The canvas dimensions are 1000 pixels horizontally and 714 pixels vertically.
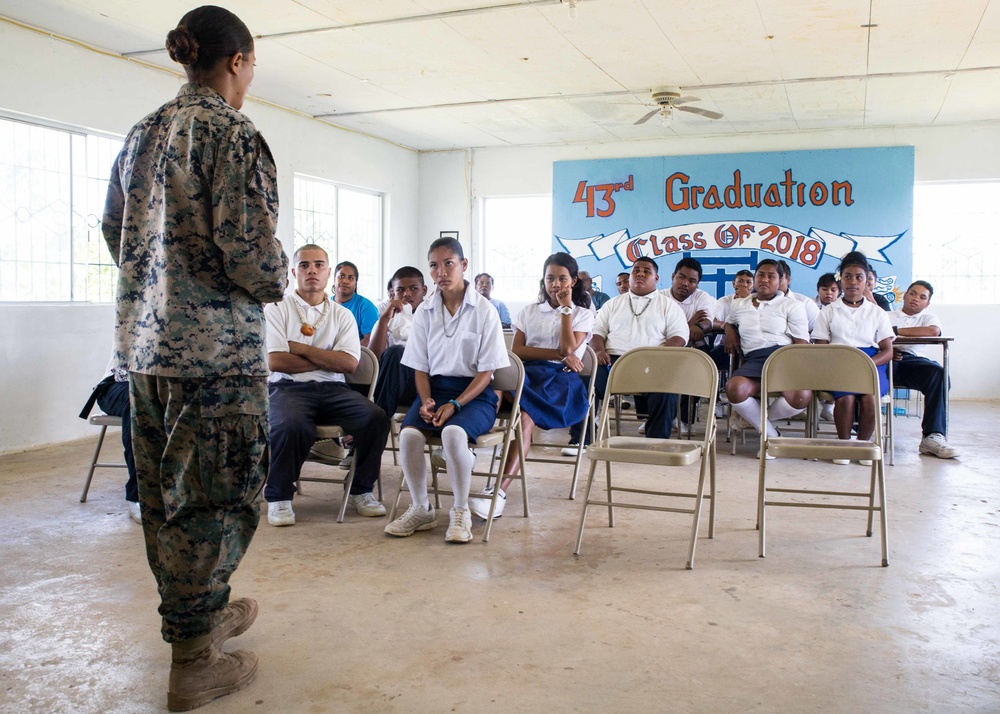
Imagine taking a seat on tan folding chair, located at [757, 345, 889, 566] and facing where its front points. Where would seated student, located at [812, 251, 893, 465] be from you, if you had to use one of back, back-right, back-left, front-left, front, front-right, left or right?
back

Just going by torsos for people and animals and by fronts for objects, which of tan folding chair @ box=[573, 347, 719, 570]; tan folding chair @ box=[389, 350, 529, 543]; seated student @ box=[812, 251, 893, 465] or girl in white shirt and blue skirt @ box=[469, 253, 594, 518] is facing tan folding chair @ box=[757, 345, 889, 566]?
the seated student

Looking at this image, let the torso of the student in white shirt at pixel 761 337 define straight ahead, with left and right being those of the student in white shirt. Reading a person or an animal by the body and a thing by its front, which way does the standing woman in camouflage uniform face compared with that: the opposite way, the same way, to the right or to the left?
the opposite way

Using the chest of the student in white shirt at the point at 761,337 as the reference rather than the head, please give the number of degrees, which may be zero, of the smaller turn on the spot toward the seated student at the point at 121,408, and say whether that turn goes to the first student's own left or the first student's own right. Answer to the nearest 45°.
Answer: approximately 45° to the first student's own right

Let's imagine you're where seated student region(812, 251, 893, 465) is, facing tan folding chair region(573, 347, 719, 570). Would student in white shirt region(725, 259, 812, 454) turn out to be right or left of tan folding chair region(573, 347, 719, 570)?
right

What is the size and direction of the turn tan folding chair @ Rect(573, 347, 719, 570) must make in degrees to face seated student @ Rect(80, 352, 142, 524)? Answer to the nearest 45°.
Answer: approximately 45° to its right

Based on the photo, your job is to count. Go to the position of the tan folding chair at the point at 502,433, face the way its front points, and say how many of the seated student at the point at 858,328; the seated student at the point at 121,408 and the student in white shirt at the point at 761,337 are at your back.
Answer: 2

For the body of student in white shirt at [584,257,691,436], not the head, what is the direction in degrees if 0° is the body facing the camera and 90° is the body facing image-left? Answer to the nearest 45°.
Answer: approximately 0°

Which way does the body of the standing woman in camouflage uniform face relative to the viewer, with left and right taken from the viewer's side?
facing away from the viewer and to the right of the viewer

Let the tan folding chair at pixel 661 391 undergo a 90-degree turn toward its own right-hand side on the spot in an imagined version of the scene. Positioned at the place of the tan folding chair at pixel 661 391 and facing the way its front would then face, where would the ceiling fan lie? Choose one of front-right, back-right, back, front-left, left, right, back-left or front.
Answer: front-right

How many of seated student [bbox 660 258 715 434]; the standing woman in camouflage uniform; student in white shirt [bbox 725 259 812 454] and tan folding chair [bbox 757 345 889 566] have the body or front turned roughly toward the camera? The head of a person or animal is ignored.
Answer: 3

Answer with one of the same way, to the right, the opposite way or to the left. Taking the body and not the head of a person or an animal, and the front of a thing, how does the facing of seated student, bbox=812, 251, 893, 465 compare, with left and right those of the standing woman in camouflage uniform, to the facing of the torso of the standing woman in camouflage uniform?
the opposite way
